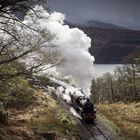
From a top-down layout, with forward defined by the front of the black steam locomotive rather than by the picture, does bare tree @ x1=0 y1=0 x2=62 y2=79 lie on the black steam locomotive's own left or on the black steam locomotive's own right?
on the black steam locomotive's own right

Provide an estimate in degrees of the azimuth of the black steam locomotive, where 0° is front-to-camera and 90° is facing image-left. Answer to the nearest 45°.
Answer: approximately 315°
